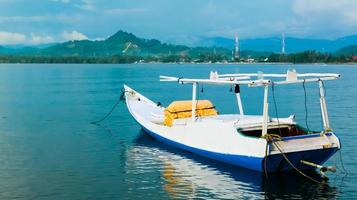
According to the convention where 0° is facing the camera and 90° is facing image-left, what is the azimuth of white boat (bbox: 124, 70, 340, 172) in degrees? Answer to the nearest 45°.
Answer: approximately 135°
